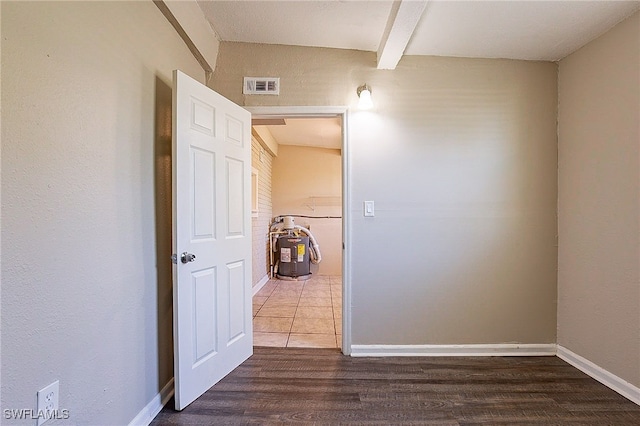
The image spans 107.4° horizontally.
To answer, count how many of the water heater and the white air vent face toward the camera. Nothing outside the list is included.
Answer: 2

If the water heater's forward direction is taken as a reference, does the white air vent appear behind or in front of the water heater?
in front

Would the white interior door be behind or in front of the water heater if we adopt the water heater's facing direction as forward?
in front

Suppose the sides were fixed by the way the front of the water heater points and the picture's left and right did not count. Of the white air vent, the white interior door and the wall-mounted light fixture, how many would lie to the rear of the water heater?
0

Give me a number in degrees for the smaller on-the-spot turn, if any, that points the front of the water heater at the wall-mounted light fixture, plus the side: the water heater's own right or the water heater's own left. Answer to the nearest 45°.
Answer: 0° — it already faces it

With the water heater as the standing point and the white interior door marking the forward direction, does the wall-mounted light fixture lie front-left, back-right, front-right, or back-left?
front-left

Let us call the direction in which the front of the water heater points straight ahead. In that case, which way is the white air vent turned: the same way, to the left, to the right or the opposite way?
the same way

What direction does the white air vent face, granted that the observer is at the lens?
facing the viewer

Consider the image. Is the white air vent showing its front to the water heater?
no

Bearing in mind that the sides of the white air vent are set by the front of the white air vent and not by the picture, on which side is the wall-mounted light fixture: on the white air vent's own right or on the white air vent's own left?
on the white air vent's own left
